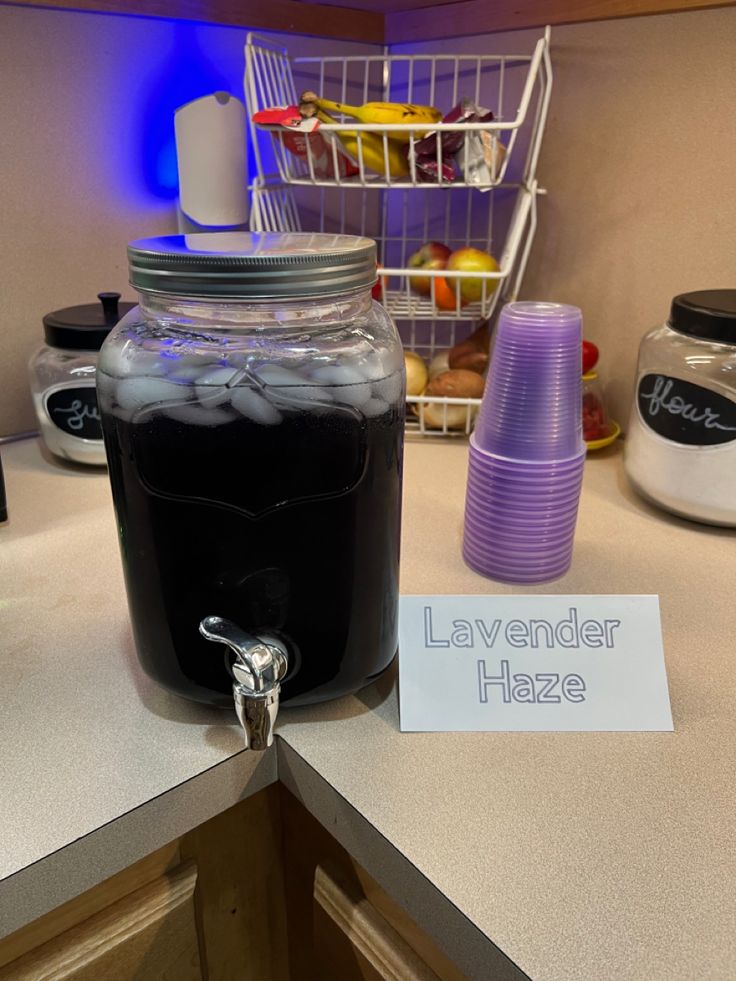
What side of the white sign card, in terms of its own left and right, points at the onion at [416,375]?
back

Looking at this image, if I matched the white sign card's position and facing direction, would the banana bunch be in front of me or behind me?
behind

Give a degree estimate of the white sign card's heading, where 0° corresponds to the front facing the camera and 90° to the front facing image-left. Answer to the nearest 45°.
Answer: approximately 0°

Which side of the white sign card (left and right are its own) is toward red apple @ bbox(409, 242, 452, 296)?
back

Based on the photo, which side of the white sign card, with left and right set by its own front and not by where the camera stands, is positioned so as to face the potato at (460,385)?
back

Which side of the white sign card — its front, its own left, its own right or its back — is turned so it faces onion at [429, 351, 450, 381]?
back

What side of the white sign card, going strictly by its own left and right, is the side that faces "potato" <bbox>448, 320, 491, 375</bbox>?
back
